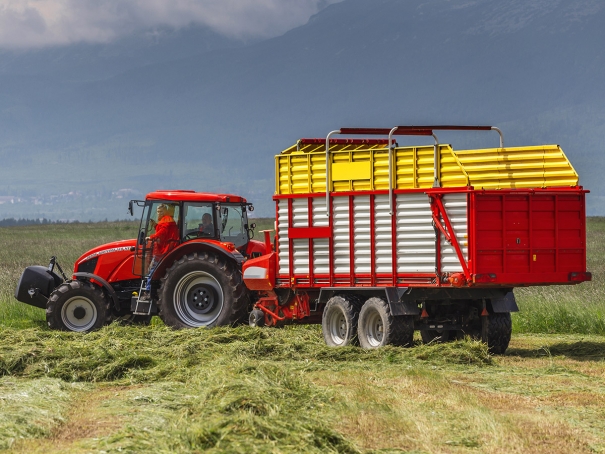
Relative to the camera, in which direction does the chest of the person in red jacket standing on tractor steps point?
to the viewer's left

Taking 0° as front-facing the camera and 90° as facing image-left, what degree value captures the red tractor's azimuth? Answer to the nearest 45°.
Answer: approximately 90°
